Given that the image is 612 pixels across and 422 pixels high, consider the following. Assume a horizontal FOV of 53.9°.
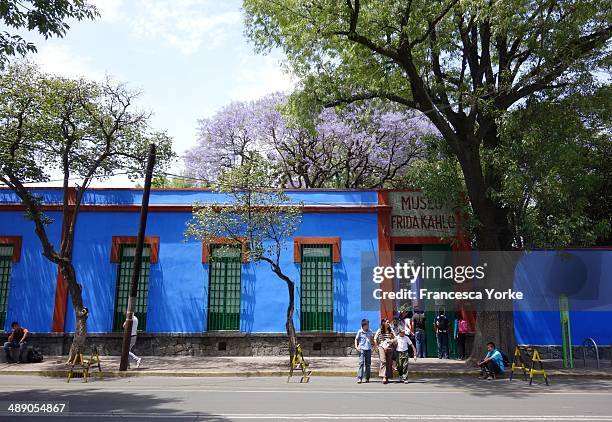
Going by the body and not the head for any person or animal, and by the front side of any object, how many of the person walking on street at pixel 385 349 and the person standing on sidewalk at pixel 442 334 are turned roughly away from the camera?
1

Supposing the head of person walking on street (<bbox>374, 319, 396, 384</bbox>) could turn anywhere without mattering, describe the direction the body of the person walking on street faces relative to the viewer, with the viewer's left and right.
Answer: facing the viewer

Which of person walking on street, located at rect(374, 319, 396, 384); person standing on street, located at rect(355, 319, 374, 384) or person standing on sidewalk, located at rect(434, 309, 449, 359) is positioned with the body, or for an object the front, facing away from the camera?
person standing on sidewalk, located at rect(434, 309, 449, 359)

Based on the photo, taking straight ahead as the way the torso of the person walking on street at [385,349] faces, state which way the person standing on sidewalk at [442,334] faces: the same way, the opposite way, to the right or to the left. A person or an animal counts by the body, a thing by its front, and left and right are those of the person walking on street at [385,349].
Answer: the opposite way

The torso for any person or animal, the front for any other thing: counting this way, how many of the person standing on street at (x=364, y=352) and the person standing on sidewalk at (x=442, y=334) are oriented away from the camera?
1

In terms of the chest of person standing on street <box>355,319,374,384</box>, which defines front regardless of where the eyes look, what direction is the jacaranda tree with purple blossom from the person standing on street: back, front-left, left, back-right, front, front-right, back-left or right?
back

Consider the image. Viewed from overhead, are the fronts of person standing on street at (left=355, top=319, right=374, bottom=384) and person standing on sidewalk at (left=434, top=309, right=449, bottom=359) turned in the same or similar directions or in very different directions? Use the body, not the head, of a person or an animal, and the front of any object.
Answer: very different directions

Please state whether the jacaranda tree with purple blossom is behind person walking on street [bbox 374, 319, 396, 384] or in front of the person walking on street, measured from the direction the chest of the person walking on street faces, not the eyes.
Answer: behind

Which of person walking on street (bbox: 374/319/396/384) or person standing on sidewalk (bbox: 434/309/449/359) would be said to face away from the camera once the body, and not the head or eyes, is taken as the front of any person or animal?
person standing on sidewalk (bbox: 434/309/449/359)

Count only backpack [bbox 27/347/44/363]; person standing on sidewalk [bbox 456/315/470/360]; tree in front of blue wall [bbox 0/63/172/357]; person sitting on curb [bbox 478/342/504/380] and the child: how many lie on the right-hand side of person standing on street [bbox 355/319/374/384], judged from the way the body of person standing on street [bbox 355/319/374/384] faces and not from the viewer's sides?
2

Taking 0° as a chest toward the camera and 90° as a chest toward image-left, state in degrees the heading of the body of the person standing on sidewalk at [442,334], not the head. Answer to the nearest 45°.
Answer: approximately 180°
